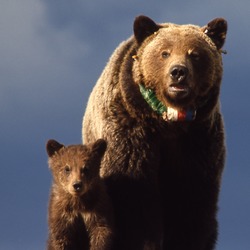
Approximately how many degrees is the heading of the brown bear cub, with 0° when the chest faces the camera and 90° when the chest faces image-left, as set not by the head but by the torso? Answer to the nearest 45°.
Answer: approximately 0°

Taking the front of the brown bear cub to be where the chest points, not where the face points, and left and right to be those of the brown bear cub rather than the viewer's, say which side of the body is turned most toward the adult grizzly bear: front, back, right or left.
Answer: left
